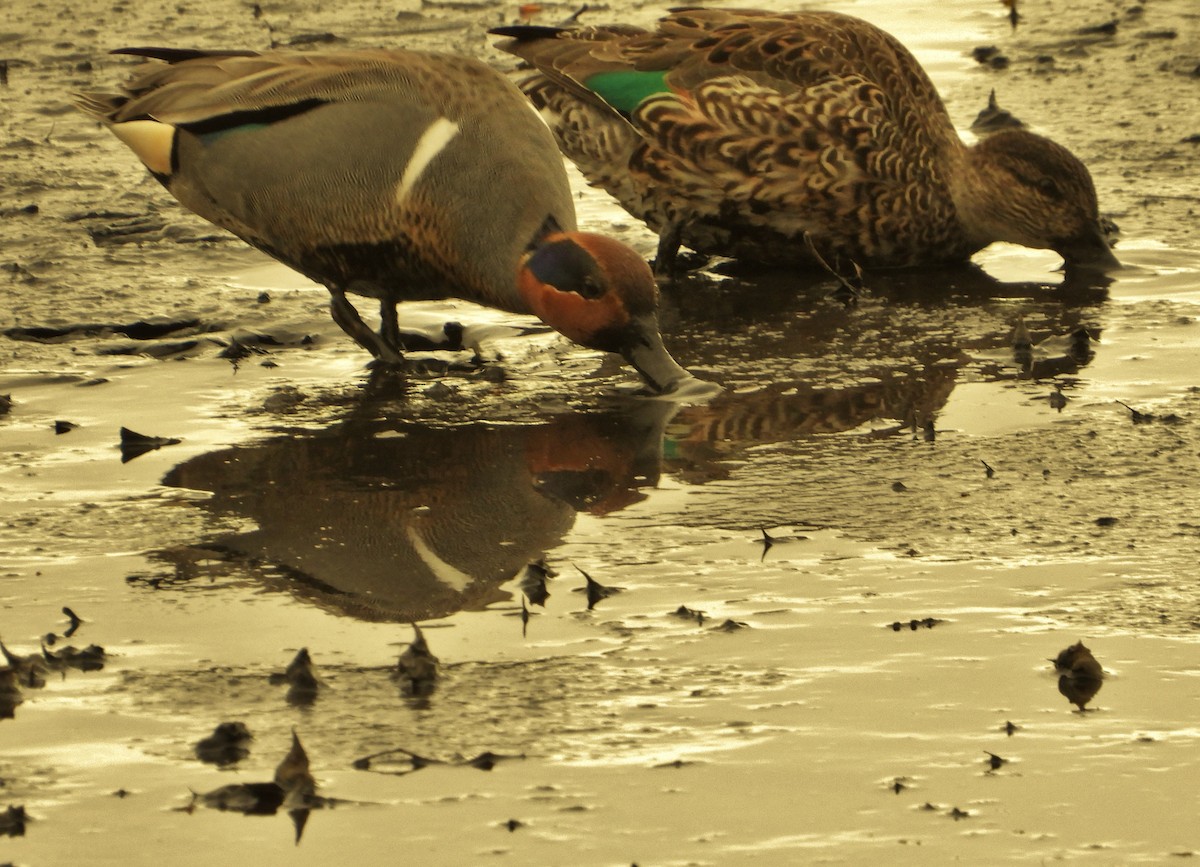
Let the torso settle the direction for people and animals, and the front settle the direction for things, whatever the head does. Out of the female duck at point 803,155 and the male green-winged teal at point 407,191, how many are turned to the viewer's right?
2

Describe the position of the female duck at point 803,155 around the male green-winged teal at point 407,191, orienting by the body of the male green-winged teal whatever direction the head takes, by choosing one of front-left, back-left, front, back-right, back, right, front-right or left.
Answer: front-left

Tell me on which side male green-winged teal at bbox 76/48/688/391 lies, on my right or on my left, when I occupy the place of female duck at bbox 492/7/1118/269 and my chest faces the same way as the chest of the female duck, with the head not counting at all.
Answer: on my right

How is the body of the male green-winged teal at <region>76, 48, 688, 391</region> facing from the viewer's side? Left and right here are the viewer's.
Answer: facing to the right of the viewer

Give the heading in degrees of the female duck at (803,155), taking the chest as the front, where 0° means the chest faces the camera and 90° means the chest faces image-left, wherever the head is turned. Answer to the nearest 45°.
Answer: approximately 270°
